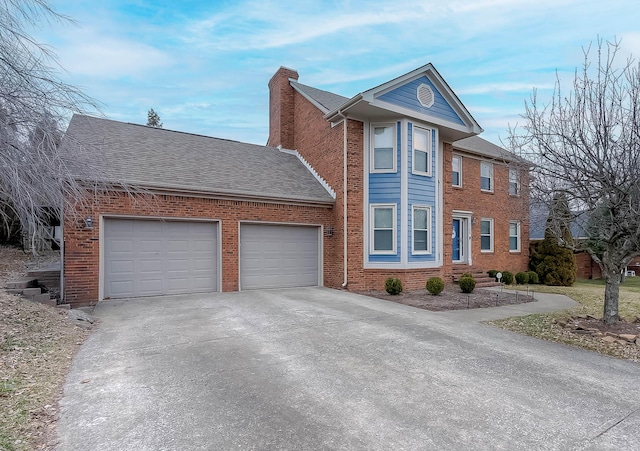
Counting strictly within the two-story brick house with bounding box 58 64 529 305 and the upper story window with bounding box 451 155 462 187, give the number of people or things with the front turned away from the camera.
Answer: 0

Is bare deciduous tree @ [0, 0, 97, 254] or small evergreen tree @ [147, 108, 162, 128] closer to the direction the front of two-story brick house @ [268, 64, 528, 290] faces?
the bare deciduous tree

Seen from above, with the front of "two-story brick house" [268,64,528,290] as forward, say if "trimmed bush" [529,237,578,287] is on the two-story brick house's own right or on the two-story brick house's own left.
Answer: on the two-story brick house's own left

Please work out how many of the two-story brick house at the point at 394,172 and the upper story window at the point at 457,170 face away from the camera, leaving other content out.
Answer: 0
